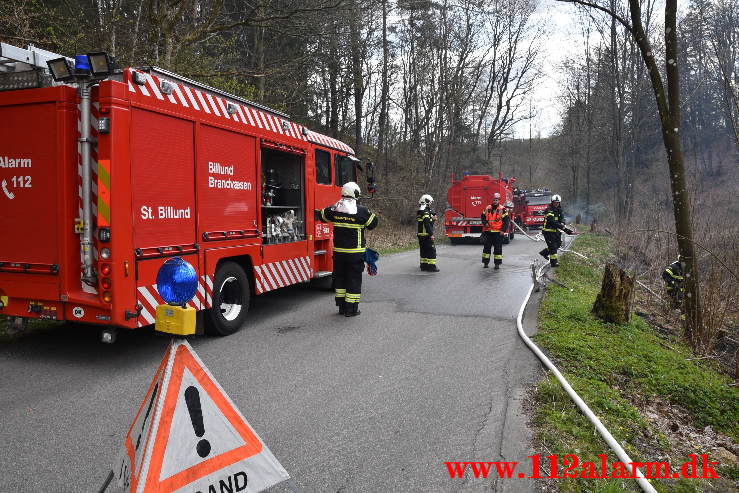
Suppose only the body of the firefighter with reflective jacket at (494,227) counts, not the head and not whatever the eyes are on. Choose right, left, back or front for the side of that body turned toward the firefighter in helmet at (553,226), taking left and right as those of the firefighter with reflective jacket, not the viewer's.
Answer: left

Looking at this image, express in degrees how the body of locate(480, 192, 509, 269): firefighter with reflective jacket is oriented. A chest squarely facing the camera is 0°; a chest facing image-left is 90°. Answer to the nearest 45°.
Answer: approximately 0°

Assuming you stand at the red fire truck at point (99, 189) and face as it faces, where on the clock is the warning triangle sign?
The warning triangle sign is roughly at 4 o'clock from the red fire truck.

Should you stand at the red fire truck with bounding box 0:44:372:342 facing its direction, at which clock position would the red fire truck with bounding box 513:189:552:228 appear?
the red fire truck with bounding box 513:189:552:228 is roughly at 12 o'clock from the red fire truck with bounding box 0:44:372:342.

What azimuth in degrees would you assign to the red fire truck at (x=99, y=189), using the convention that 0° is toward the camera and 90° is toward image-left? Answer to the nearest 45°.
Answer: approximately 225°

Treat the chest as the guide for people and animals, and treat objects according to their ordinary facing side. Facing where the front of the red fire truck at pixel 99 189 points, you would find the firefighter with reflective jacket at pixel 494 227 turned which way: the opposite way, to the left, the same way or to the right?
the opposite way

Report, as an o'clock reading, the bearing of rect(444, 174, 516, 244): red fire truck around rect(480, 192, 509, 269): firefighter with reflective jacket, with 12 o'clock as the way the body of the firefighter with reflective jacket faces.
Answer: The red fire truck is roughly at 6 o'clock from the firefighter with reflective jacket.

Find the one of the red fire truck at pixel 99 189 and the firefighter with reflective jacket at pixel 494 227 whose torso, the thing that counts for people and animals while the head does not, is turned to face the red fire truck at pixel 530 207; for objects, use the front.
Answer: the red fire truck at pixel 99 189

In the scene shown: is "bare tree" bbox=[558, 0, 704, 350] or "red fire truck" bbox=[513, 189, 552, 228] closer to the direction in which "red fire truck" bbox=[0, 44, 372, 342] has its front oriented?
the red fire truck
